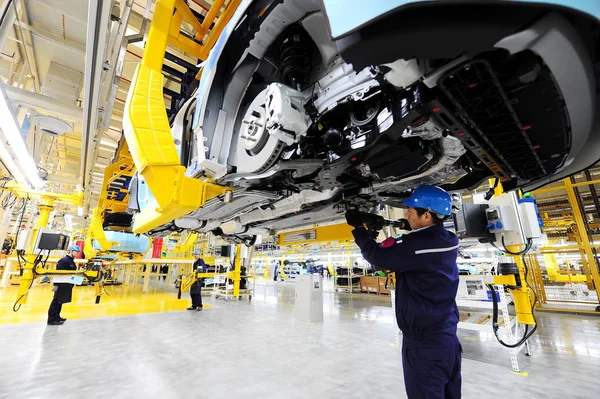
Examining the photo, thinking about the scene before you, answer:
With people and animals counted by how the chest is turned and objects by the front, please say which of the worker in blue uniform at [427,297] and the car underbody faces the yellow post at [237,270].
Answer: the worker in blue uniform

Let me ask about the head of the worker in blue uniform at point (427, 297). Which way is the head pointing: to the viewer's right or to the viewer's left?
to the viewer's left

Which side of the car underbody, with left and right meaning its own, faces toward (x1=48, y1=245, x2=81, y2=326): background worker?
back

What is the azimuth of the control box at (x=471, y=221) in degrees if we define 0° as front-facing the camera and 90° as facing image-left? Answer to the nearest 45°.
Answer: approximately 45°

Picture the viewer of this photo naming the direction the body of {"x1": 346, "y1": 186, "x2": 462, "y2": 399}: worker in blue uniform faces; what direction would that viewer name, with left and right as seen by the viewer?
facing away from the viewer and to the left of the viewer

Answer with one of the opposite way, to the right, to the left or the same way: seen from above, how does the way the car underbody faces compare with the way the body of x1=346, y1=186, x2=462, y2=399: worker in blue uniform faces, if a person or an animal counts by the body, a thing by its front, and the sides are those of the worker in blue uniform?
the opposite way

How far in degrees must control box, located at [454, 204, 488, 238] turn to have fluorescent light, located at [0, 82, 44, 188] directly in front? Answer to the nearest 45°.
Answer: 0° — it already faces it
